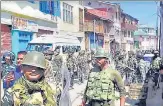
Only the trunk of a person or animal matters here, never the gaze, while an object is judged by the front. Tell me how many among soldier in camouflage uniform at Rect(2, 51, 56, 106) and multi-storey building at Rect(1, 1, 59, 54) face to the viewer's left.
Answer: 0

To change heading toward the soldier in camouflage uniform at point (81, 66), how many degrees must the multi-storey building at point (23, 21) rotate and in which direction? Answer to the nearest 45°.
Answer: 0° — it already faces them

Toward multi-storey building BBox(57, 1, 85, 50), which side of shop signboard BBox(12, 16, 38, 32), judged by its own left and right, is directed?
left

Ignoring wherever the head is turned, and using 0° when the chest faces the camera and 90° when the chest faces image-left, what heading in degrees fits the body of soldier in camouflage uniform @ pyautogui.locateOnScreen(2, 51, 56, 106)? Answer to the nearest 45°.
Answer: approximately 0°

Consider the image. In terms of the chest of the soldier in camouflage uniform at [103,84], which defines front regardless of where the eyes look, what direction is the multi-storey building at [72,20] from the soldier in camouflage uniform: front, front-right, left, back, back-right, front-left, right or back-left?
back-right

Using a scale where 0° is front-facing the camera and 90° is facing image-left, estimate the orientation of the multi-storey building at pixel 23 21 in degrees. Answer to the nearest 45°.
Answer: approximately 315°

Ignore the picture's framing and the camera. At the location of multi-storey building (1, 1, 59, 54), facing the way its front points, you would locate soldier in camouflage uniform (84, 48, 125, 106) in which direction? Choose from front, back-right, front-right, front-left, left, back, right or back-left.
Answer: front-right

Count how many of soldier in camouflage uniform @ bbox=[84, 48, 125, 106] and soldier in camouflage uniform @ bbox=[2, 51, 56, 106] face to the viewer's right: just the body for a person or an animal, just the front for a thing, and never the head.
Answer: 0

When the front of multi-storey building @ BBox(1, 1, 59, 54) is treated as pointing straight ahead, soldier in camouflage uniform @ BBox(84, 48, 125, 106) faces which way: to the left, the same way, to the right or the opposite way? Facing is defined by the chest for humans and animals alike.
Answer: to the right

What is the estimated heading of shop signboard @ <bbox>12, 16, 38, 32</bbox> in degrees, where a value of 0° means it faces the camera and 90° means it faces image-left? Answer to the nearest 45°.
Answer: approximately 315°

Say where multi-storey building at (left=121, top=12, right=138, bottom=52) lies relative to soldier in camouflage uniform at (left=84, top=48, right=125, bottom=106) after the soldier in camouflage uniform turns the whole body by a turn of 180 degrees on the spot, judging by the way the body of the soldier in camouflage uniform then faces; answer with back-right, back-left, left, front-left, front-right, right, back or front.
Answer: front-left
